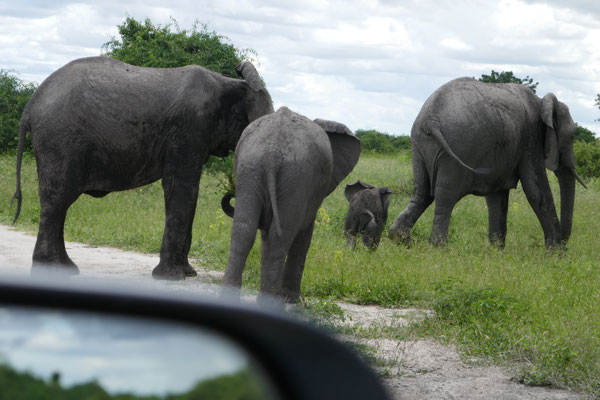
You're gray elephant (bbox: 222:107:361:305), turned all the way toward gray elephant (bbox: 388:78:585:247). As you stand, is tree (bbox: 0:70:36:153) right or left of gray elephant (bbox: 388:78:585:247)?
left

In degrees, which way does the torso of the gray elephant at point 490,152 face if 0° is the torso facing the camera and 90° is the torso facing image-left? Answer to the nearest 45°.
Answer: approximately 225°

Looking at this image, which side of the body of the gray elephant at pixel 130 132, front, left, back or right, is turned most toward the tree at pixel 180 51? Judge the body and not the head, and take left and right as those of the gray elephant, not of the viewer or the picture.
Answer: left

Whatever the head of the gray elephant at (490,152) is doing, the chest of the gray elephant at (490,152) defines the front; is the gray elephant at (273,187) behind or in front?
behind

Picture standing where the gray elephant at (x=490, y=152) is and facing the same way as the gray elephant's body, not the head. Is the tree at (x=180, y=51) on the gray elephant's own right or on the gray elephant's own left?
on the gray elephant's own left

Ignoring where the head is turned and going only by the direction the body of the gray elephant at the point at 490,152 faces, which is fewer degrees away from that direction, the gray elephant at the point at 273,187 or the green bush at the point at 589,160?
the green bush

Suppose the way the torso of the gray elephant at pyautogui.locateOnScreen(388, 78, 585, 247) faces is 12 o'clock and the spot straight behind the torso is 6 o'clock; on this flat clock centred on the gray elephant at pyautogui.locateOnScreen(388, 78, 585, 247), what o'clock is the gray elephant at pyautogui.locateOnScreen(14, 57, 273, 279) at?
the gray elephant at pyautogui.locateOnScreen(14, 57, 273, 279) is roughly at 6 o'clock from the gray elephant at pyautogui.locateOnScreen(388, 78, 585, 247).

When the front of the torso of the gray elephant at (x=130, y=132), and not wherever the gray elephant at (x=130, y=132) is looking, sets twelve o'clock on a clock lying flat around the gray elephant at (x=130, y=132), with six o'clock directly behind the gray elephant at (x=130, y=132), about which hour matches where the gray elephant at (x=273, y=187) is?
the gray elephant at (x=273, y=187) is roughly at 2 o'clock from the gray elephant at (x=130, y=132).

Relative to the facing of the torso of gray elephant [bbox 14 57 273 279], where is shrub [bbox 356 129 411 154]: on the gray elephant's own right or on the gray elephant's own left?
on the gray elephant's own left

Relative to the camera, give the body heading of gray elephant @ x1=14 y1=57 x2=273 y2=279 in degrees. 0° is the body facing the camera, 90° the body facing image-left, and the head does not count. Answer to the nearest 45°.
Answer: approximately 270°

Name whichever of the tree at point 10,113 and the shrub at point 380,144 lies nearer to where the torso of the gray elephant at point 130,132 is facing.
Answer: the shrub
